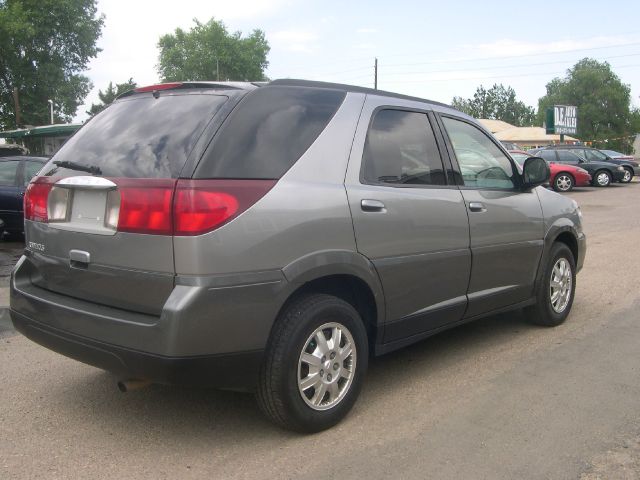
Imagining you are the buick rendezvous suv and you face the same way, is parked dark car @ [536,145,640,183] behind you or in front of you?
in front

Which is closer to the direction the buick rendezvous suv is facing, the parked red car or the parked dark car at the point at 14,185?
the parked red car

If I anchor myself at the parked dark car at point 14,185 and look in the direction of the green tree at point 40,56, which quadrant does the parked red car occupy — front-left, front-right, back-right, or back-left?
front-right

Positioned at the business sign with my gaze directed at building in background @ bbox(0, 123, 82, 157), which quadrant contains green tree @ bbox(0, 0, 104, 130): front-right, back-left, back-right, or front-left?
front-right

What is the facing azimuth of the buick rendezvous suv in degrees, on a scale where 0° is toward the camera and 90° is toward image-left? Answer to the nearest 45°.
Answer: approximately 225°

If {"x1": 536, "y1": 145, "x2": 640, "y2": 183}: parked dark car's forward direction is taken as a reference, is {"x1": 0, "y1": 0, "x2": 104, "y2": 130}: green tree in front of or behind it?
behind

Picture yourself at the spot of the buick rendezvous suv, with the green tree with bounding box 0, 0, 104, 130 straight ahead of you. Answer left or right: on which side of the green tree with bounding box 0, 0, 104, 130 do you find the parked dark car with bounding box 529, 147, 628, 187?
right

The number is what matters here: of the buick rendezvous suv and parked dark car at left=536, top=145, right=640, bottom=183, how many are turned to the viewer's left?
0

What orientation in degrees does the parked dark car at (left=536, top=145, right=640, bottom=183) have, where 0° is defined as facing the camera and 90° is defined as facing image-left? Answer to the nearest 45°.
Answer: approximately 315°

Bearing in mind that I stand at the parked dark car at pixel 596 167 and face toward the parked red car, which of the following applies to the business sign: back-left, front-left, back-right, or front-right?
back-right

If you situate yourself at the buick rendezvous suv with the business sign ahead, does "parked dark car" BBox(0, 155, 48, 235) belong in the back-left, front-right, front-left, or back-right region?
front-left

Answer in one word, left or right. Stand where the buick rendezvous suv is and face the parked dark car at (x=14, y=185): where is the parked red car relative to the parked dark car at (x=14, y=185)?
right
